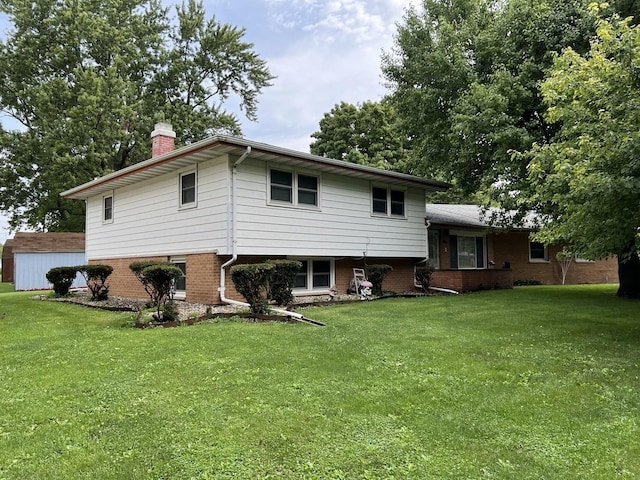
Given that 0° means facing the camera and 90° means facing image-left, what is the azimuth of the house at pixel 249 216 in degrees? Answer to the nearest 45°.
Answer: approximately 315°

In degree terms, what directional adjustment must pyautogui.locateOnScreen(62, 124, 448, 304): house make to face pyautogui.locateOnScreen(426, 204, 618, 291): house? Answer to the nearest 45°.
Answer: approximately 90° to its left

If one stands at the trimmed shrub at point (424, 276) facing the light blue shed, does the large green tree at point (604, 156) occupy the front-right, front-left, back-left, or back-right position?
back-left

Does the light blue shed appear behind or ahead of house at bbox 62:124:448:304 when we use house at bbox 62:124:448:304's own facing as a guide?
behind

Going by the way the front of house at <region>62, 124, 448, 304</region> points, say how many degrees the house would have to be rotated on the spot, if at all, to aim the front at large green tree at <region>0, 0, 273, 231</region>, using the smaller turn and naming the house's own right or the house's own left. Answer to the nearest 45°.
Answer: approximately 180°

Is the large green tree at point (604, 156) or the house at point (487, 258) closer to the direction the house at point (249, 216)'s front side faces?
the large green tree

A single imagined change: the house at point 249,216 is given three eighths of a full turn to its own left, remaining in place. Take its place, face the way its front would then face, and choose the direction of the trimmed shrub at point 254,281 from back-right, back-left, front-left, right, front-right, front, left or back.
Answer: back

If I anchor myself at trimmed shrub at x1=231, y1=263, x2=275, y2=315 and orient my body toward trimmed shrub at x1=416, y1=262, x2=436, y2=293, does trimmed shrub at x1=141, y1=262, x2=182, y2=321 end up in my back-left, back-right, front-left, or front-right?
back-left

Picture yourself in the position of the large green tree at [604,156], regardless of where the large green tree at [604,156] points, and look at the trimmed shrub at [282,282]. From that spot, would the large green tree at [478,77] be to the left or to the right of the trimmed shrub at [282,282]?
right

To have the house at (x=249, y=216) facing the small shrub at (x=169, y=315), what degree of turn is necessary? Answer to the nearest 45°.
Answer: approximately 45° to its right

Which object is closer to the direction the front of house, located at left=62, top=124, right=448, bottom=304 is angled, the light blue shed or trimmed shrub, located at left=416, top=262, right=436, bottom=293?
the trimmed shrub
